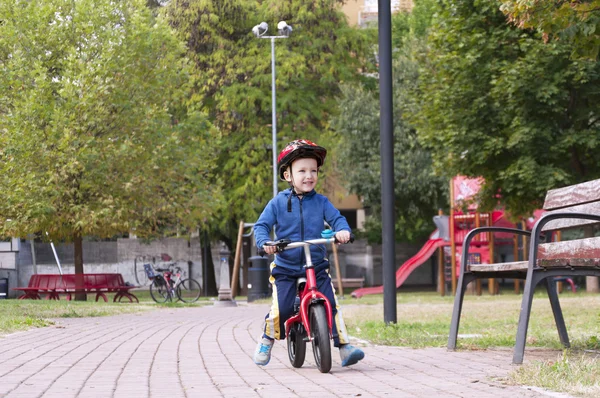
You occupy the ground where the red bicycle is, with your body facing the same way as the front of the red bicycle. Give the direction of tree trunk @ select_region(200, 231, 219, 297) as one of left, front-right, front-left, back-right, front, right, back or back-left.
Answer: back

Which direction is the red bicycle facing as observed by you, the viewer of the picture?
facing the viewer

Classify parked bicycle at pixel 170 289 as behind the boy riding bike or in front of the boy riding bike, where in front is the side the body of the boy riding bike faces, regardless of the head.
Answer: behind

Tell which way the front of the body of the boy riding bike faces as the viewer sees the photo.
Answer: toward the camera

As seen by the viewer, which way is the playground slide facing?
to the viewer's left

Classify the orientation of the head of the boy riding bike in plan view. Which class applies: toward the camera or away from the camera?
toward the camera

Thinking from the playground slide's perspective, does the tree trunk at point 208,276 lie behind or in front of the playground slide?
in front

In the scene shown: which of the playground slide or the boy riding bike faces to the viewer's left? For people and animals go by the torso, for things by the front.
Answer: the playground slide

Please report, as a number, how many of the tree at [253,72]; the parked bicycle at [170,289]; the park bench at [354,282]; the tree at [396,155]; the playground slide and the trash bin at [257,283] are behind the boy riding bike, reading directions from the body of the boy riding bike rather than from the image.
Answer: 6

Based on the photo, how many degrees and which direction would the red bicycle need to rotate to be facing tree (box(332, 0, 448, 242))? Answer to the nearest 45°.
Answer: approximately 180°

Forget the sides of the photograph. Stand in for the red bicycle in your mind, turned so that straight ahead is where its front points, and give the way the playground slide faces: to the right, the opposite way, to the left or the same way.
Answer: to the right
